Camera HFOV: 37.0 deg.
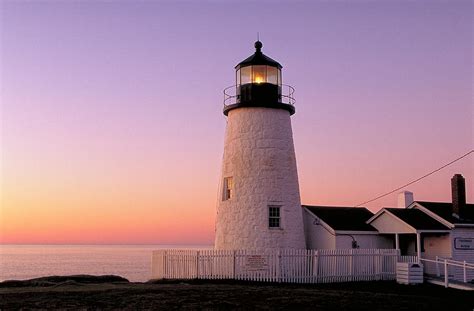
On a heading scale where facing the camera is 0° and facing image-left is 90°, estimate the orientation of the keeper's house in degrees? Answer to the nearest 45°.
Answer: approximately 45°

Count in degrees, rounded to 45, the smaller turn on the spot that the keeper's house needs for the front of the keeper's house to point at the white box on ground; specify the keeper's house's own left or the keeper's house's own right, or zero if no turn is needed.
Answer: approximately 45° to the keeper's house's own left
